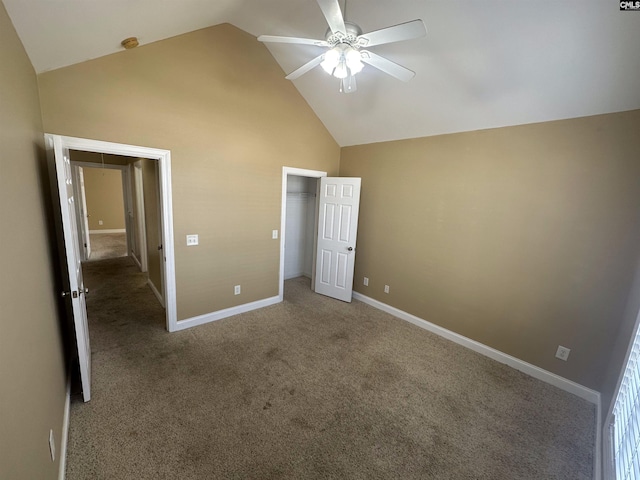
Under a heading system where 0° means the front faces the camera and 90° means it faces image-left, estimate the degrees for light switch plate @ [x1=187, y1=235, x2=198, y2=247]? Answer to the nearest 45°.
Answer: approximately 0°

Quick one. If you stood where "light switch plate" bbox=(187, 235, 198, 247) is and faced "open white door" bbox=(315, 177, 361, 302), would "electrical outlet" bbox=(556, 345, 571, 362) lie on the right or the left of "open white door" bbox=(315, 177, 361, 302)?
right

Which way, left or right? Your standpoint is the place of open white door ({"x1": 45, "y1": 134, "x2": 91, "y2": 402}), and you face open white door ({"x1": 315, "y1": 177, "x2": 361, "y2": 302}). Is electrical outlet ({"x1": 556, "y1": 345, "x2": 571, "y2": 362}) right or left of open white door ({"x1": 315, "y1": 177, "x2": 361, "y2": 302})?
right

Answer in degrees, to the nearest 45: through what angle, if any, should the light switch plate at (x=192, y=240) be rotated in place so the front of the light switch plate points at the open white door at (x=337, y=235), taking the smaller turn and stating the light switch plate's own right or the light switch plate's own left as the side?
approximately 90° to the light switch plate's own left

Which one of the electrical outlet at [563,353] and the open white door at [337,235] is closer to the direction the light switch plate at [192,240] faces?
the electrical outlet

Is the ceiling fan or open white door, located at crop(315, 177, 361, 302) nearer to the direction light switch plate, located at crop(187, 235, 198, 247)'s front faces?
the ceiling fan

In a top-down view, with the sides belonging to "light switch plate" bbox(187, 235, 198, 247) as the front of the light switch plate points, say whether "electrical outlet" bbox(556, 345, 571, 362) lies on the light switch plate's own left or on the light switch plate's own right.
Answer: on the light switch plate's own left

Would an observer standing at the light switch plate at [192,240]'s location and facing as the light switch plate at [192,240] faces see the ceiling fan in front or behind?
in front
